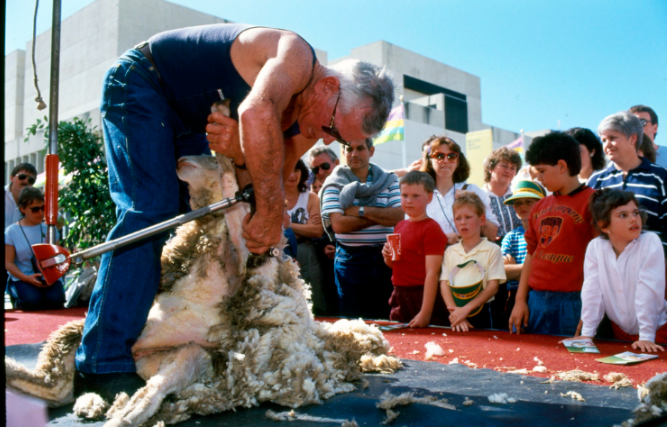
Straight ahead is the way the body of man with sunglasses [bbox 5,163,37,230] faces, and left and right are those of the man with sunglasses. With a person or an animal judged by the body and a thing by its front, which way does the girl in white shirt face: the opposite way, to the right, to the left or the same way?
to the right

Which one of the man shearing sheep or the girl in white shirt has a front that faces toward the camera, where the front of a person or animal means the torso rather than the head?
the girl in white shirt

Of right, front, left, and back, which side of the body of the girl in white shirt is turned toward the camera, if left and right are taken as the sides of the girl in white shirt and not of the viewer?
front

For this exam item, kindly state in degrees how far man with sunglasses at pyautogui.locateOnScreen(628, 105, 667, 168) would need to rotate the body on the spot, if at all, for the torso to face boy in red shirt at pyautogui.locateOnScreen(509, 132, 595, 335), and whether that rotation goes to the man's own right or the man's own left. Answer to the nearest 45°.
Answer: approximately 45° to the man's own left

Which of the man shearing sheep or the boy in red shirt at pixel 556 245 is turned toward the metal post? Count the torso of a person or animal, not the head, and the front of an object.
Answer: the boy in red shirt

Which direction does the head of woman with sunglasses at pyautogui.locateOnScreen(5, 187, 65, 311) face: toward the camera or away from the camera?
toward the camera

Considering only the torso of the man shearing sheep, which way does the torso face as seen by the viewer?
to the viewer's right

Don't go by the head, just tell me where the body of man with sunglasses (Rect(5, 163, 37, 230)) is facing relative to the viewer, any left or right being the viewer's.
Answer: facing the viewer and to the right of the viewer

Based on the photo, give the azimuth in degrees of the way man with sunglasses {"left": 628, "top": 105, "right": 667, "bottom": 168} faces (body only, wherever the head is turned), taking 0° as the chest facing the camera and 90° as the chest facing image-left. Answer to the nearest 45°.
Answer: approximately 45°

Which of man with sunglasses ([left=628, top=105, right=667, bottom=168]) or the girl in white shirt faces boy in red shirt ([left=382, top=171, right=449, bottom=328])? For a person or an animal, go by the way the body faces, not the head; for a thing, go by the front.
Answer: the man with sunglasses

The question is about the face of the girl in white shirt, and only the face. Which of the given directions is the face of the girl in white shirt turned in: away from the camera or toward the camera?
toward the camera

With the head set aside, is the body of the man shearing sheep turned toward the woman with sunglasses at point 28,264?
no

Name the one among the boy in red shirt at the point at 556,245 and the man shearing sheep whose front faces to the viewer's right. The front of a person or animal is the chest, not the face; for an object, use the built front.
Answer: the man shearing sheep

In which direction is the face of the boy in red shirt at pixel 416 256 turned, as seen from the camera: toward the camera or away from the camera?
toward the camera

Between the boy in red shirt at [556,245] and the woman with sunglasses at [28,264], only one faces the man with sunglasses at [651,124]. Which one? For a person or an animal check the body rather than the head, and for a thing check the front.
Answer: the woman with sunglasses

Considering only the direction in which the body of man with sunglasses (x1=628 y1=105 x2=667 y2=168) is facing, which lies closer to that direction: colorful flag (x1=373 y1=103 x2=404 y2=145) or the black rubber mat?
the black rubber mat

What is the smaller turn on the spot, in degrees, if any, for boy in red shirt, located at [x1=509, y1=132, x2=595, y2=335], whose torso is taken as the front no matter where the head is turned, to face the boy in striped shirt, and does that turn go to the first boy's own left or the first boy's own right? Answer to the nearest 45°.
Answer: approximately 135° to the first boy's own right

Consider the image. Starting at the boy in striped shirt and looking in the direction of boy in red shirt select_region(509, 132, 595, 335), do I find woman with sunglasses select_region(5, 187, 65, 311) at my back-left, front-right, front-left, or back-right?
back-right
